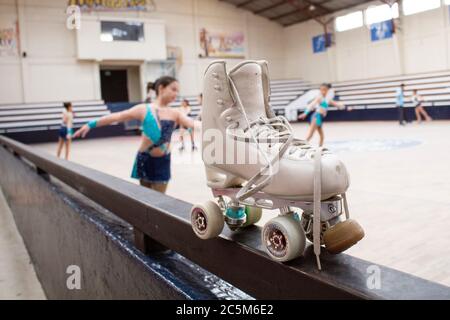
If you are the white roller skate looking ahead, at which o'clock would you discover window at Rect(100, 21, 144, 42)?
The window is roughly at 7 o'clock from the white roller skate.

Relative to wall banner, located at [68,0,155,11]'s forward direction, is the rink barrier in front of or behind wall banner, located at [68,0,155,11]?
in front

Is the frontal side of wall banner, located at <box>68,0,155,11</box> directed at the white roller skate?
yes

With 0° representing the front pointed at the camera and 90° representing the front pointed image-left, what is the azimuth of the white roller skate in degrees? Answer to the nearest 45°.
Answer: approximately 315°

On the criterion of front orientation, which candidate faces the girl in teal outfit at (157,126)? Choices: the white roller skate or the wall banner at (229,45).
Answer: the wall banner
